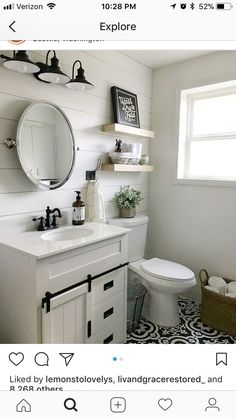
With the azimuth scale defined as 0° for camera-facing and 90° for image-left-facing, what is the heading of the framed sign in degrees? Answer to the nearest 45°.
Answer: approximately 315°

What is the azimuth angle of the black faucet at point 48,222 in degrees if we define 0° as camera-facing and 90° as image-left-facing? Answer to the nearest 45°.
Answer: approximately 315°

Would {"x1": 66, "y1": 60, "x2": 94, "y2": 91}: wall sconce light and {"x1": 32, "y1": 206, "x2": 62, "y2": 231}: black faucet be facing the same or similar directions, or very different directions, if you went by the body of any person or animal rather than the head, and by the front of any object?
same or similar directions

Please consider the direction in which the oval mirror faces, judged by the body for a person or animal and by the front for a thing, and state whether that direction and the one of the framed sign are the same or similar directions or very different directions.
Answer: same or similar directions

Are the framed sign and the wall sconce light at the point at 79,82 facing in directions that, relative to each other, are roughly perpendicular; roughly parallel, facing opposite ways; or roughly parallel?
roughly parallel

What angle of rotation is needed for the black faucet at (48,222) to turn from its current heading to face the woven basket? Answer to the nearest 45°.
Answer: approximately 45° to its left

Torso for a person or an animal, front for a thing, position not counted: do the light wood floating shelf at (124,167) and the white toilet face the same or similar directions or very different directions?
same or similar directions

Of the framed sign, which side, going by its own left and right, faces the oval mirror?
right

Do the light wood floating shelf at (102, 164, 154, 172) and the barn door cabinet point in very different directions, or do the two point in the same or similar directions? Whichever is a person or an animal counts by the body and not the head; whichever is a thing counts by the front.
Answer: same or similar directions
